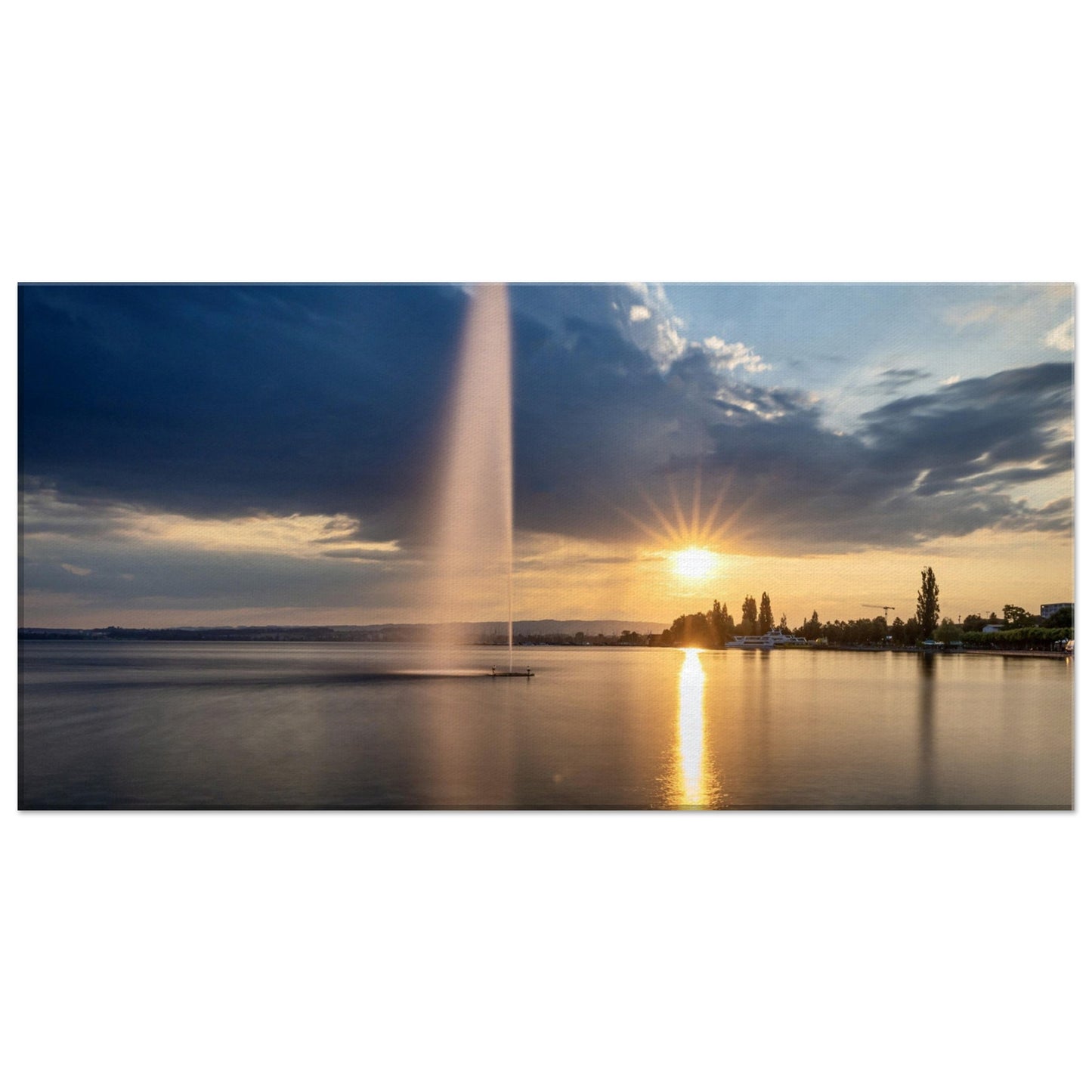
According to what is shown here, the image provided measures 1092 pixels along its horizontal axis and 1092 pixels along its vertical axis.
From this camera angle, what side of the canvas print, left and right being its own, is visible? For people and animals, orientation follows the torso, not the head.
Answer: front
